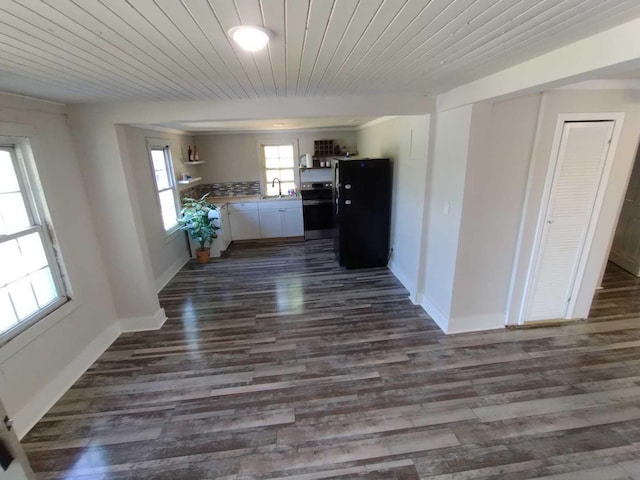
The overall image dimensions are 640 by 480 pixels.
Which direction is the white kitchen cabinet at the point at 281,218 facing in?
toward the camera

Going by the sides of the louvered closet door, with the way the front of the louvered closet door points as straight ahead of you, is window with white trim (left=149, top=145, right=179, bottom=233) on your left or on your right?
on your right

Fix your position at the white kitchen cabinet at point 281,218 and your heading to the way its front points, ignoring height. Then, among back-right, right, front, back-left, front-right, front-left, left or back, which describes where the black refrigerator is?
front-left

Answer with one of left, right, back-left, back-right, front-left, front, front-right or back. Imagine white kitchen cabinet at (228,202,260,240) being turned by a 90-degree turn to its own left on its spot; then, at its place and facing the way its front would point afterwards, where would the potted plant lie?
back-right

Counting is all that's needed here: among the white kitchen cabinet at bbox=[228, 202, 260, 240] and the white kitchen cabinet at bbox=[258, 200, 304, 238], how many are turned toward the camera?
2

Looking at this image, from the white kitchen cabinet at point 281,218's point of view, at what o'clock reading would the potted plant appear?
The potted plant is roughly at 2 o'clock from the white kitchen cabinet.

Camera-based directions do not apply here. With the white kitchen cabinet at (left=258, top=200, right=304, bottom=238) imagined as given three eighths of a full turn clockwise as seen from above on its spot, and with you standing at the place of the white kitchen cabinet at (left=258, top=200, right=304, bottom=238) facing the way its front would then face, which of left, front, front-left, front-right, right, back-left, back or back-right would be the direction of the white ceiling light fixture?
back-left

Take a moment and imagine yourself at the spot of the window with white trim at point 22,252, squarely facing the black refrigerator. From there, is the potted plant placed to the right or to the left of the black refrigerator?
left

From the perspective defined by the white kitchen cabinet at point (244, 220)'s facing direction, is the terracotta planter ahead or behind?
ahead

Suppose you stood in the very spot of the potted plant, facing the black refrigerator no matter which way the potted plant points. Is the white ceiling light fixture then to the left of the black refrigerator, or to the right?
right

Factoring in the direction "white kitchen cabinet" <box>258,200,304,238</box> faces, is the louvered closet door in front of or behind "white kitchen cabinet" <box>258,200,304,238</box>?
in front

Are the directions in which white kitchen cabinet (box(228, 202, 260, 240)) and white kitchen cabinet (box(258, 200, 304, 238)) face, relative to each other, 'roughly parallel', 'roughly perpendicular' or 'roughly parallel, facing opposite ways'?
roughly parallel

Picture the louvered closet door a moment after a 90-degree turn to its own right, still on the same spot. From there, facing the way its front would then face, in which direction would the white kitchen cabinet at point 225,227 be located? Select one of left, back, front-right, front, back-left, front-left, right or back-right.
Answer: front

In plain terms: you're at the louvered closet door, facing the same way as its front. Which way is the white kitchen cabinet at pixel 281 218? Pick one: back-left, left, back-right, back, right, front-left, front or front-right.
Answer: right

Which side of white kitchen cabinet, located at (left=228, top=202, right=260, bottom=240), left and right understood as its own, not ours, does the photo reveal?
front

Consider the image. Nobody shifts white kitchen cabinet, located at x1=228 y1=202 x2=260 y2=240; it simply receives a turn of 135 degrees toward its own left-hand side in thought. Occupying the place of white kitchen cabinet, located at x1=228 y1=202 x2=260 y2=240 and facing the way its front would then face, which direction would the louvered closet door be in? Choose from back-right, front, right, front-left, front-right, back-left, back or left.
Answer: right

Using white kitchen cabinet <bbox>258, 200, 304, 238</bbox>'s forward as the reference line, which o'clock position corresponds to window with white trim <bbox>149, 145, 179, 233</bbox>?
The window with white trim is roughly at 2 o'clock from the white kitchen cabinet.

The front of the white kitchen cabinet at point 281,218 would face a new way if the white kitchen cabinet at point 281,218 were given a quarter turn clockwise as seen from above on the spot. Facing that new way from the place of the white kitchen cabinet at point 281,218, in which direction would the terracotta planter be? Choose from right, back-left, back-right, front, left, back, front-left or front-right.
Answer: front-left
